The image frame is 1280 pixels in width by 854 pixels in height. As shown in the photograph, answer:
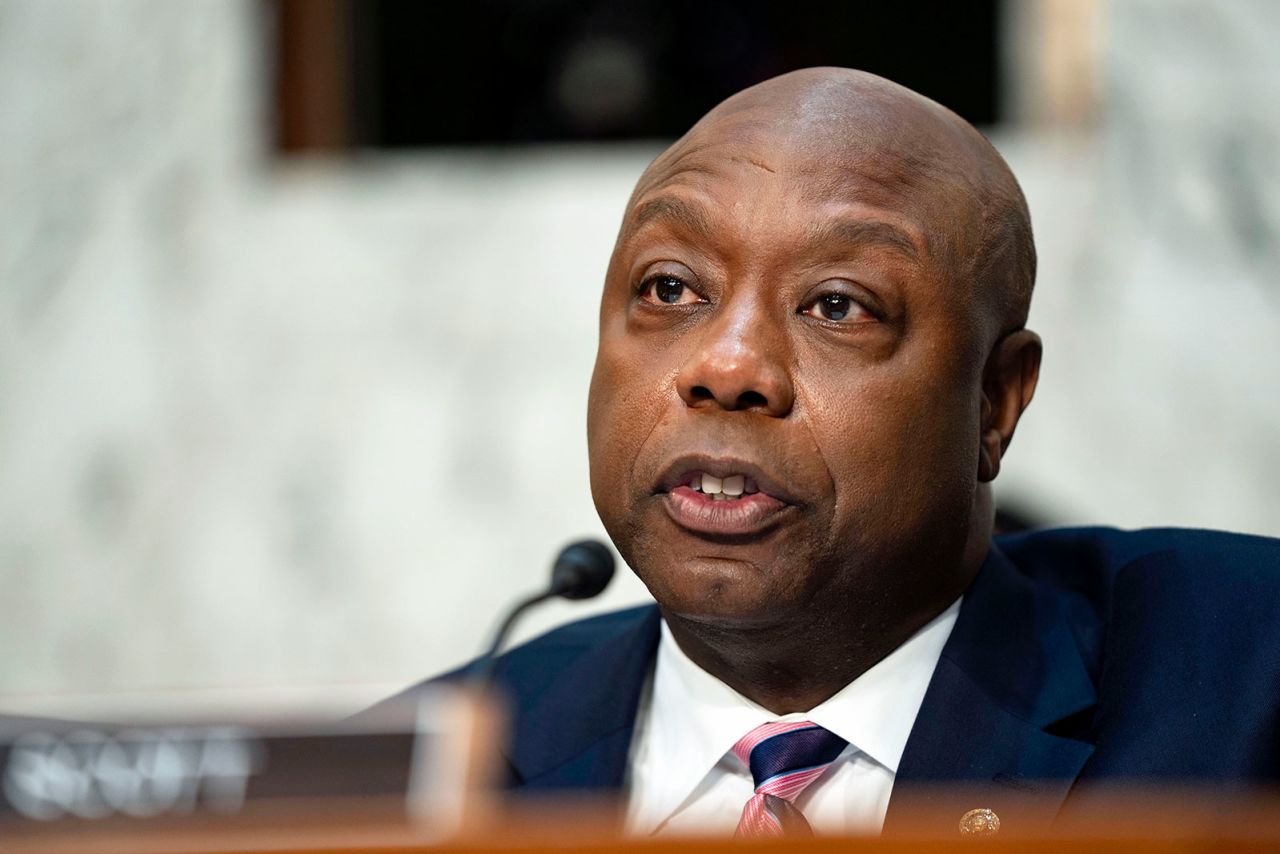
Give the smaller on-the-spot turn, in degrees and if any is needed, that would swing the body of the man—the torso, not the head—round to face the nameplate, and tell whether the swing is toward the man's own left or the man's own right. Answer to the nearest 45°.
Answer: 0° — they already face it

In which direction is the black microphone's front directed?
to the viewer's right

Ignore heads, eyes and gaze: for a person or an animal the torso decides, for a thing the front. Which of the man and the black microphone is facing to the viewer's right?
the black microphone

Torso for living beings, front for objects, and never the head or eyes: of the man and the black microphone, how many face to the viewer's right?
1

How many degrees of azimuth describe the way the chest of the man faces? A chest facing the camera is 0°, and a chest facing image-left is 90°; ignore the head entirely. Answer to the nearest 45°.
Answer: approximately 45°

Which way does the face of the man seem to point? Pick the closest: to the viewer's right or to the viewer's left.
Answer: to the viewer's left
